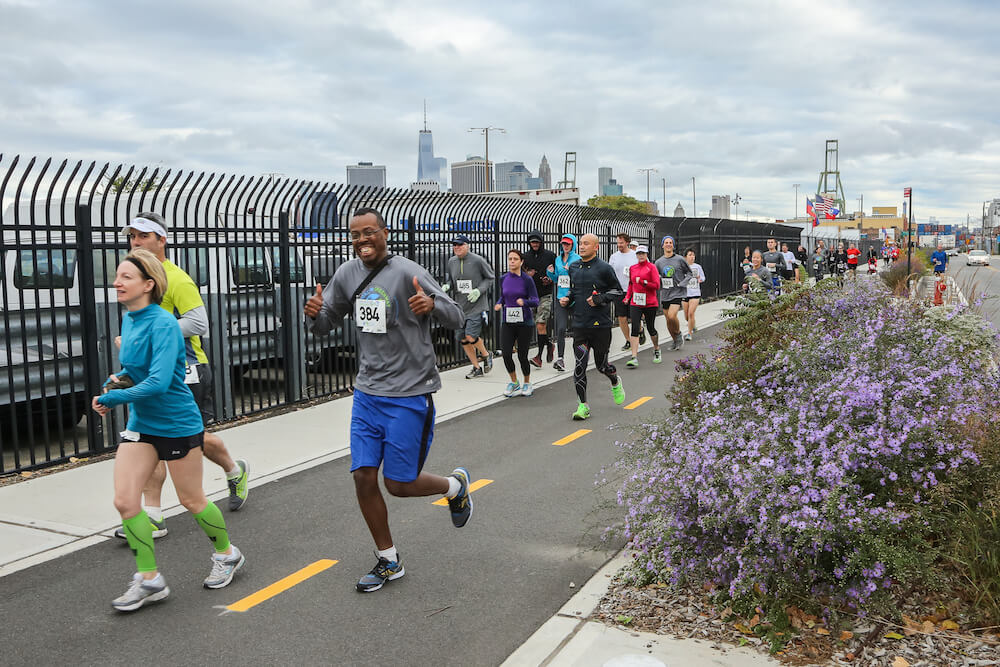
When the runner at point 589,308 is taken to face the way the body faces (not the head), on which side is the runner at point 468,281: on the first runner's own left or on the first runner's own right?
on the first runner's own right

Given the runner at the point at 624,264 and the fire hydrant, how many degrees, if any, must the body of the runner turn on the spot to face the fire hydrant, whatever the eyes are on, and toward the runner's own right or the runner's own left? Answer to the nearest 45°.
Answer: approximately 135° to the runner's own left

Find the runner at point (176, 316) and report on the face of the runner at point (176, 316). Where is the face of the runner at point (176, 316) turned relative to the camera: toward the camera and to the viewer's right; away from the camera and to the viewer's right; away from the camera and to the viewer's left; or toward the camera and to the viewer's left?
toward the camera and to the viewer's left

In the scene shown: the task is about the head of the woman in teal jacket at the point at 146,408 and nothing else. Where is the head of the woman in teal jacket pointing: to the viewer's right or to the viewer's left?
to the viewer's left

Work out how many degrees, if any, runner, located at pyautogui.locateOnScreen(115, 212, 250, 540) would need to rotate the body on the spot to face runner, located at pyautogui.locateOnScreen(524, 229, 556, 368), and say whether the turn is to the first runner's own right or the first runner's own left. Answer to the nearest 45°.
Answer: approximately 180°

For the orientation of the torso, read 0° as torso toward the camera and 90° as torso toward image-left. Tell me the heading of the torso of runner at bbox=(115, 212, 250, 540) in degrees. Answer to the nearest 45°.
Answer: approximately 45°

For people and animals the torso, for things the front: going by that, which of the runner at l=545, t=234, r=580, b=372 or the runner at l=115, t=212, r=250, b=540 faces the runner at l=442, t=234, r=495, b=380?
the runner at l=545, t=234, r=580, b=372
